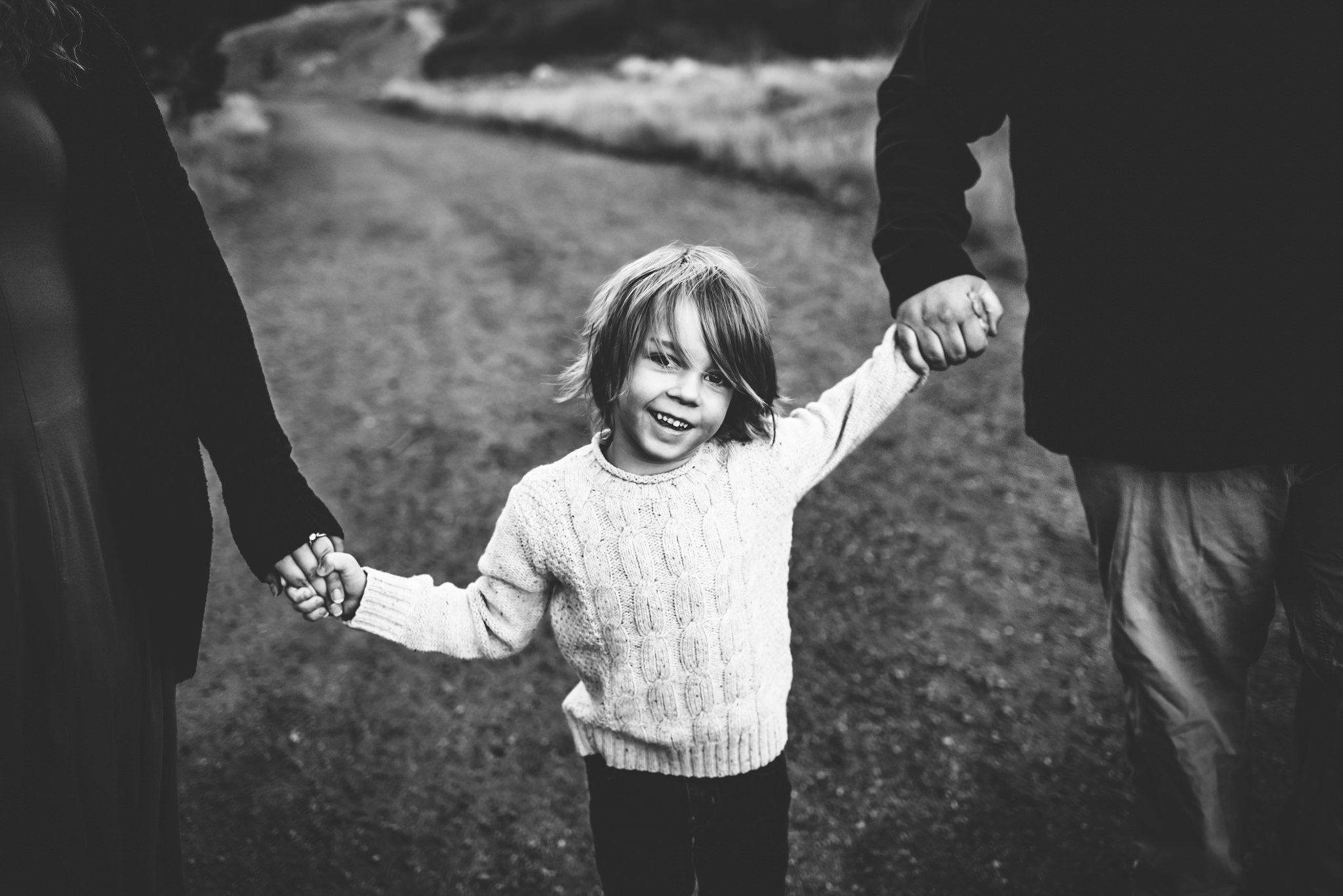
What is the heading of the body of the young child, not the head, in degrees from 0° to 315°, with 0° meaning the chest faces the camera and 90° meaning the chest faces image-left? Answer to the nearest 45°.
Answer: approximately 0°
